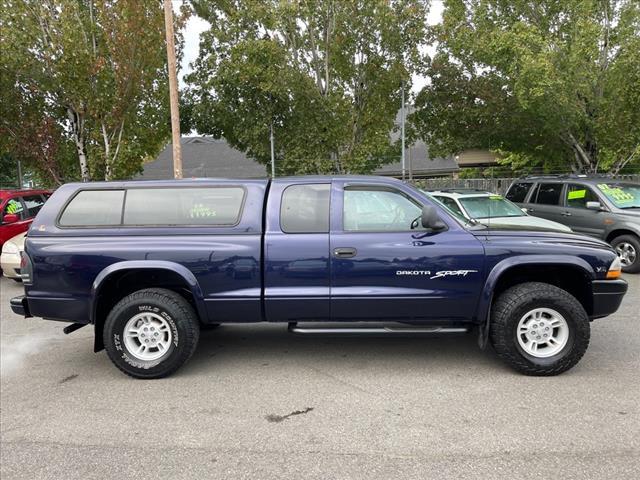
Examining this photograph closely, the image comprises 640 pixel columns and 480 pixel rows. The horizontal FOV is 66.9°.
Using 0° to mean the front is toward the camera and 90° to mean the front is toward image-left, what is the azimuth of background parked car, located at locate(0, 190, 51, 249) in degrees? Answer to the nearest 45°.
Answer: approximately 45°

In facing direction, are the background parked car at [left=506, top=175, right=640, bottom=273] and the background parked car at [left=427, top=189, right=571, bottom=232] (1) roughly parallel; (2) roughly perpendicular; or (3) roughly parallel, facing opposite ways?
roughly parallel

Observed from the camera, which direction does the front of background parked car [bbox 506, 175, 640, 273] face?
facing the viewer and to the right of the viewer

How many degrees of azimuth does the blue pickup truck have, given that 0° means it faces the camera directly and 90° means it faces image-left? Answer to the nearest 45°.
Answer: approximately 270°

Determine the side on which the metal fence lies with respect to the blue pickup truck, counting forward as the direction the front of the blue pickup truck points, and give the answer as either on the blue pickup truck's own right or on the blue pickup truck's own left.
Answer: on the blue pickup truck's own left

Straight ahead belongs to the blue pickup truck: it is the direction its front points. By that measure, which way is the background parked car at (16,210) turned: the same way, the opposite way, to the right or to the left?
to the right

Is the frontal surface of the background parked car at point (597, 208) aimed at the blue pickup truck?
no

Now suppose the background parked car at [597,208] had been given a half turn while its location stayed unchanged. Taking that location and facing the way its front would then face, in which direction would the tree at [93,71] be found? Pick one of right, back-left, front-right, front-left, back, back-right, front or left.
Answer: front-left

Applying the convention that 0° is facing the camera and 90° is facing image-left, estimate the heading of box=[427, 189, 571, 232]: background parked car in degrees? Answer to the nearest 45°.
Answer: approximately 315°

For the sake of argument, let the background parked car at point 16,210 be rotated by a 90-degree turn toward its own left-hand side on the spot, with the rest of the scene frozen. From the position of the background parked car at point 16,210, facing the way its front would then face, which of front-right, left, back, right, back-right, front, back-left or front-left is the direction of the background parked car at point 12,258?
front-right

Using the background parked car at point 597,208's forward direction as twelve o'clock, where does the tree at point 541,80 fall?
The tree is roughly at 7 o'clock from the background parked car.

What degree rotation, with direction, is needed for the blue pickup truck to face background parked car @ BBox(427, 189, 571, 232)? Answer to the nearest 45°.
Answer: approximately 45° to its left

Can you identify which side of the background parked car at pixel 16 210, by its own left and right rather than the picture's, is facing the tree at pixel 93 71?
back

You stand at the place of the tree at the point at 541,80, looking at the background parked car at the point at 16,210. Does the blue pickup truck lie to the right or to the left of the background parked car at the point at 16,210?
left

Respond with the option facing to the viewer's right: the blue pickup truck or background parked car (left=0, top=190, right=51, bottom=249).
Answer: the blue pickup truck

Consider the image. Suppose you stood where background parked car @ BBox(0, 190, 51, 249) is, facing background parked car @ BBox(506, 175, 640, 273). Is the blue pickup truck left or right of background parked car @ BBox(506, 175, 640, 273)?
right
